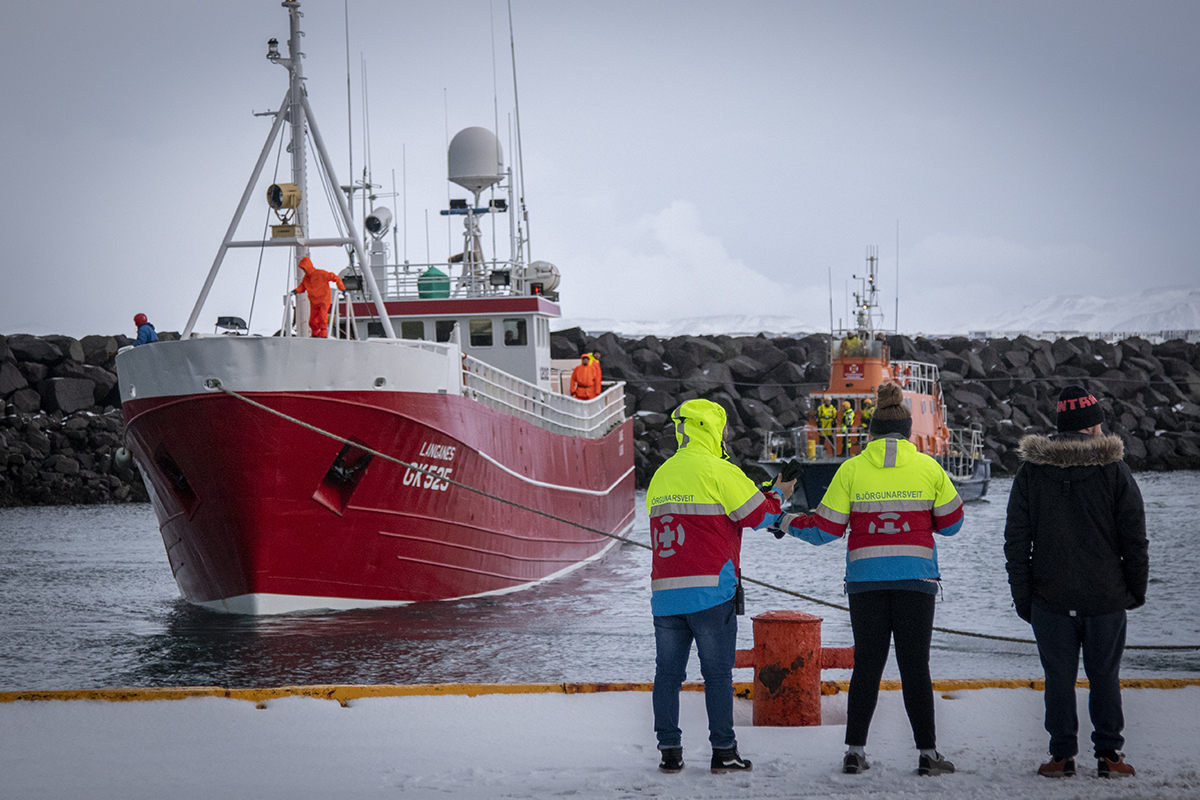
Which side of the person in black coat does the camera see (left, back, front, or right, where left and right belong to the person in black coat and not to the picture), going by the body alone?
back

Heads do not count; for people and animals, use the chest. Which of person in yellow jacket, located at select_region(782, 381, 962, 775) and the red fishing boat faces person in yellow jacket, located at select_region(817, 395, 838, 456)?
person in yellow jacket, located at select_region(782, 381, 962, 775)

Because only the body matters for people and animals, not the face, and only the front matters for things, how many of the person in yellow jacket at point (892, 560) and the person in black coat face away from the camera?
2

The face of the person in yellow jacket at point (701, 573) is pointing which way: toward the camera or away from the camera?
away from the camera

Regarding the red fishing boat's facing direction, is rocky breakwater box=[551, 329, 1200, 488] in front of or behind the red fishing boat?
behind

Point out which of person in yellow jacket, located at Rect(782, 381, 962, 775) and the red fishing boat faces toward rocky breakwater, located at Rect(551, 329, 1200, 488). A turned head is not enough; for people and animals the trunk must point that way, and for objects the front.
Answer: the person in yellow jacket

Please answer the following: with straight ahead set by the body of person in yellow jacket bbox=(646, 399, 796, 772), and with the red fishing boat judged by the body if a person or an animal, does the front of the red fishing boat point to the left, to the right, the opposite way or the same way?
the opposite way

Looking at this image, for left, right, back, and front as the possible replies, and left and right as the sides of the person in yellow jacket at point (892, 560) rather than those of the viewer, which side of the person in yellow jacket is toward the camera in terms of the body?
back

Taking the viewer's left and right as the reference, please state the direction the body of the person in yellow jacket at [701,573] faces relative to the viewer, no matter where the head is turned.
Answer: facing away from the viewer and to the right of the viewer

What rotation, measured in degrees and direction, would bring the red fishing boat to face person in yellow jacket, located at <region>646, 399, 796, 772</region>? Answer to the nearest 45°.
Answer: approximately 45° to its left

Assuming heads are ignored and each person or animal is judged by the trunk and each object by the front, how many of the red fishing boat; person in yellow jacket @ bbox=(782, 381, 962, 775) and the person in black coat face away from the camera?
2

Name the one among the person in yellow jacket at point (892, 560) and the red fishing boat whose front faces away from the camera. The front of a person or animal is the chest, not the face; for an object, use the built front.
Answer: the person in yellow jacket

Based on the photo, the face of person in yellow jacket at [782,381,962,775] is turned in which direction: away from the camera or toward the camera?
away from the camera

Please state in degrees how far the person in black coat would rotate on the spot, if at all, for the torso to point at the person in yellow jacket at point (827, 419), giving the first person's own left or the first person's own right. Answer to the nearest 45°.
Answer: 0° — they already face them
